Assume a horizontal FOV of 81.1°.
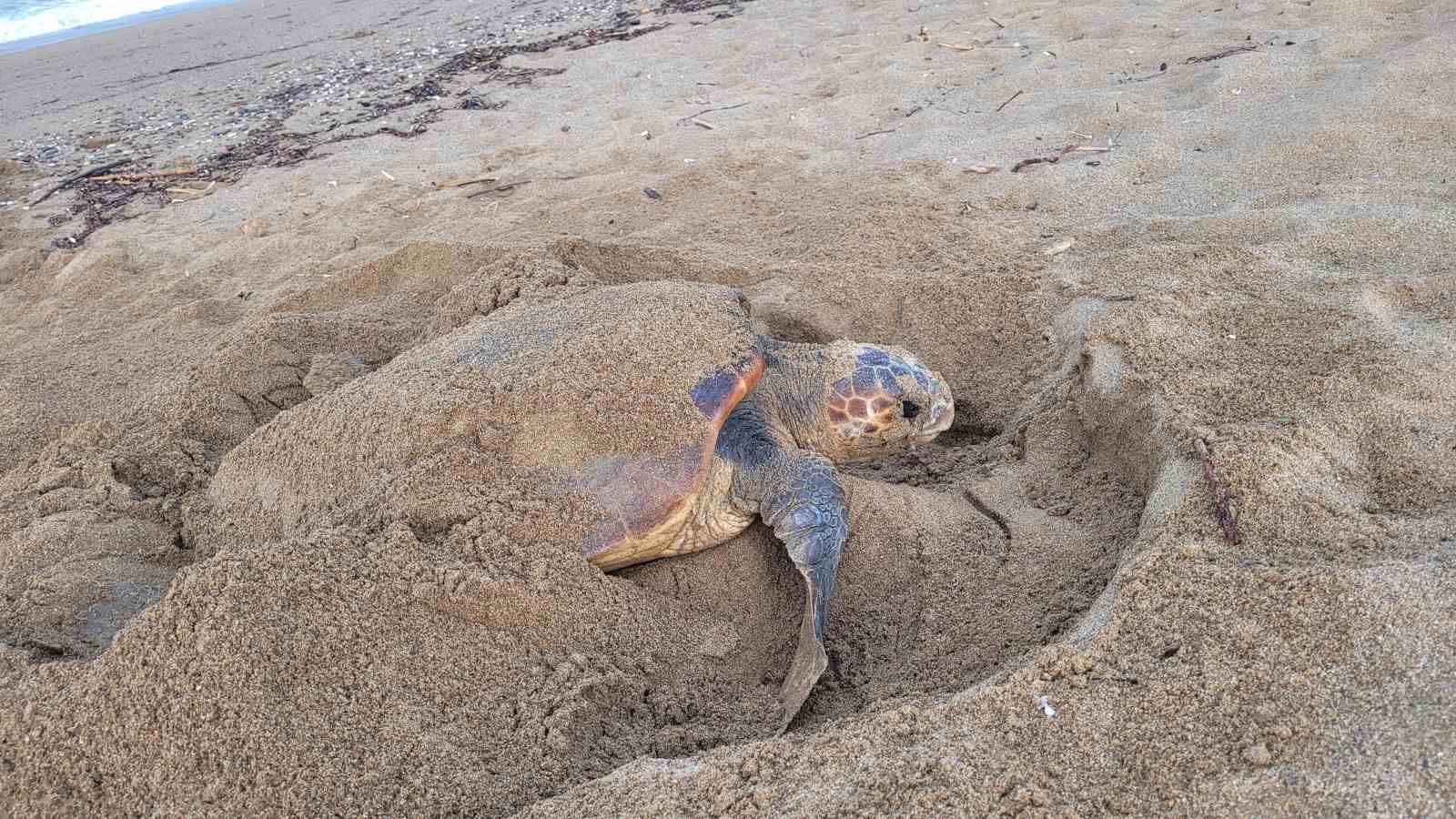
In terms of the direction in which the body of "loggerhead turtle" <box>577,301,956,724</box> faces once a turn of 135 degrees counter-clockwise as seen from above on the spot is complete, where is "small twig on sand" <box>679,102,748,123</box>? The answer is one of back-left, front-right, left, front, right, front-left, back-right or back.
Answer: front-right

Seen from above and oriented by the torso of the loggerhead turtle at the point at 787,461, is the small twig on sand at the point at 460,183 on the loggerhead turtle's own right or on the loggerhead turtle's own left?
on the loggerhead turtle's own left

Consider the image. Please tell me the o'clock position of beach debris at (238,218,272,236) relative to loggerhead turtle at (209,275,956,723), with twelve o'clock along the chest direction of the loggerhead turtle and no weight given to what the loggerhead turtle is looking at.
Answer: The beach debris is roughly at 8 o'clock from the loggerhead turtle.

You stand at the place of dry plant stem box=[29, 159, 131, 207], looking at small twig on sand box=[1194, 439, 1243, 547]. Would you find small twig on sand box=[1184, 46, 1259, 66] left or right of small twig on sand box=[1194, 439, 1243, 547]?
left

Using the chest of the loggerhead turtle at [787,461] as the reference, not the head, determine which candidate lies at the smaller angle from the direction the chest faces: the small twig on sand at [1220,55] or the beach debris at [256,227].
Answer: the small twig on sand

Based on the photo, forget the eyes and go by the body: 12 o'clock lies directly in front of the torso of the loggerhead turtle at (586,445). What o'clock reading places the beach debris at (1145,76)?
The beach debris is roughly at 11 o'clock from the loggerhead turtle.

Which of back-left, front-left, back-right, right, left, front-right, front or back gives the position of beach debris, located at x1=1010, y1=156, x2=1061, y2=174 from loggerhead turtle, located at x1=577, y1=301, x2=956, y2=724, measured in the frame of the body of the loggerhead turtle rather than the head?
front-left

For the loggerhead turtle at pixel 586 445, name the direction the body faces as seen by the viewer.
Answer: to the viewer's right

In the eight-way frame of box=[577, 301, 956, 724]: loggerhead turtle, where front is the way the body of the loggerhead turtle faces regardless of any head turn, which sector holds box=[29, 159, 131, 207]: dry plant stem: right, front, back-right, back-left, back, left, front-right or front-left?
back-left

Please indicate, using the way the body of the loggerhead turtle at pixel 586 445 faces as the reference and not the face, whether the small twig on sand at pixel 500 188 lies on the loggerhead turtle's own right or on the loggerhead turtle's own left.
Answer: on the loggerhead turtle's own left

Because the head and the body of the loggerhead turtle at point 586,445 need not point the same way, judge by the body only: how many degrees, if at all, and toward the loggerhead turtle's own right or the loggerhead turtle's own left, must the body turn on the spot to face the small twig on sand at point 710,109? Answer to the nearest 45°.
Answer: approximately 90° to the loggerhead turtle's own left
